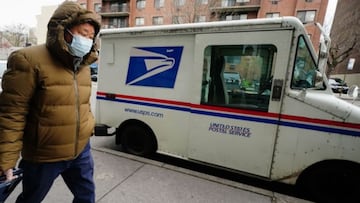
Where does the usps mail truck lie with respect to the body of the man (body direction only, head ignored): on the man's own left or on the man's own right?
on the man's own left

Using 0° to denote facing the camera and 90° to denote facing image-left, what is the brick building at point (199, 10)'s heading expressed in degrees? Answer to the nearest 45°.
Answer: approximately 0°

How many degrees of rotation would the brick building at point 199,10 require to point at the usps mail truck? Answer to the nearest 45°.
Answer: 0° — it already faces it

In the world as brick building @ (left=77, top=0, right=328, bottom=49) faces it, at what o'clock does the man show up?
The man is roughly at 12 o'clock from the brick building.

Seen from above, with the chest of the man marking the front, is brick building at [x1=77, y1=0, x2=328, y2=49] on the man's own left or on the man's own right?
on the man's own left

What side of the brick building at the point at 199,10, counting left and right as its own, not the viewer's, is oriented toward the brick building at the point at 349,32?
left

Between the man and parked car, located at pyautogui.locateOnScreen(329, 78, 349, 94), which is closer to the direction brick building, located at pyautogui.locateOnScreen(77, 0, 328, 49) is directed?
the man

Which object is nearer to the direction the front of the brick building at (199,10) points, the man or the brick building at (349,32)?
the man
